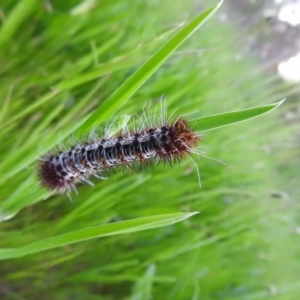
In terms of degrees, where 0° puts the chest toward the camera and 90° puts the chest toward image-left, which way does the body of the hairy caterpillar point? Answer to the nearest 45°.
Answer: approximately 270°
